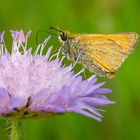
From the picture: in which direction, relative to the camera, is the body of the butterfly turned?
to the viewer's left
